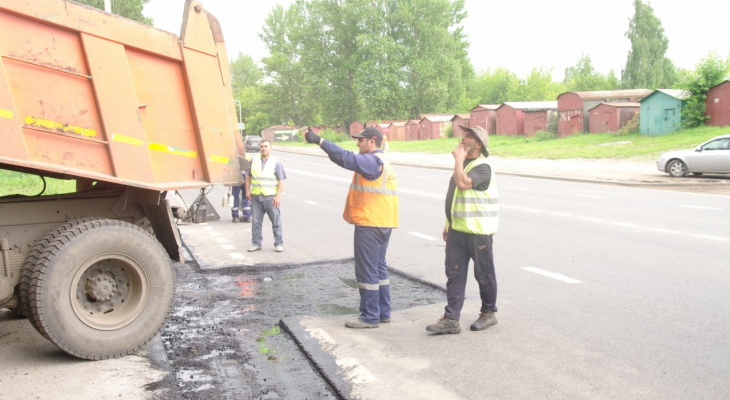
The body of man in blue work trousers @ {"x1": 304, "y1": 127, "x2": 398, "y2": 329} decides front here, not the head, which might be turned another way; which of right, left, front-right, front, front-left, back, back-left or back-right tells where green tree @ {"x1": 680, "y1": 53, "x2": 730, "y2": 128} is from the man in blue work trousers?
back-right

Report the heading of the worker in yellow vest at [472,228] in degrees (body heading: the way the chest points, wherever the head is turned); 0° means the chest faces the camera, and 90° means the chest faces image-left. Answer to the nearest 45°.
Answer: approximately 90°

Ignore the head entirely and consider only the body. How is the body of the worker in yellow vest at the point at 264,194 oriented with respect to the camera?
toward the camera

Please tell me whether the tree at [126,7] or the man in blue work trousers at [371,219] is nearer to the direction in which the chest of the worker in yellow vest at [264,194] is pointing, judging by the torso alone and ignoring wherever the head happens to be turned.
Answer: the man in blue work trousers

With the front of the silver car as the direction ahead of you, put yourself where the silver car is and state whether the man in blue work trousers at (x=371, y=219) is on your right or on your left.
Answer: on your left

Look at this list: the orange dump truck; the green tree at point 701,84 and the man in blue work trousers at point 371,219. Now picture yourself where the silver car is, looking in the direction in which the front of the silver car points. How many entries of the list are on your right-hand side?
1

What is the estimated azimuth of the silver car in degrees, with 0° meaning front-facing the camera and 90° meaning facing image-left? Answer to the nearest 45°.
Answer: approximately 90°

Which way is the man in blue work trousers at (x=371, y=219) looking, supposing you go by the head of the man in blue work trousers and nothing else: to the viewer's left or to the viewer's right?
to the viewer's left

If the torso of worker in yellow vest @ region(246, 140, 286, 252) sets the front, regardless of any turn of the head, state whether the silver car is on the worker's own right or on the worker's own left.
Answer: on the worker's own left

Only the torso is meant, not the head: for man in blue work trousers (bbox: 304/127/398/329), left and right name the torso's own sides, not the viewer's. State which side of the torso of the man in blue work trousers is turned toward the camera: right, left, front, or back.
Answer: left

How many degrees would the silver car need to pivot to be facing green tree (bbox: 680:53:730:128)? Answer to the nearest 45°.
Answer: approximately 90° to its right

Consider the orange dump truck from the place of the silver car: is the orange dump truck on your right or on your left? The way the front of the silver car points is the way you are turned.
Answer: on your left
